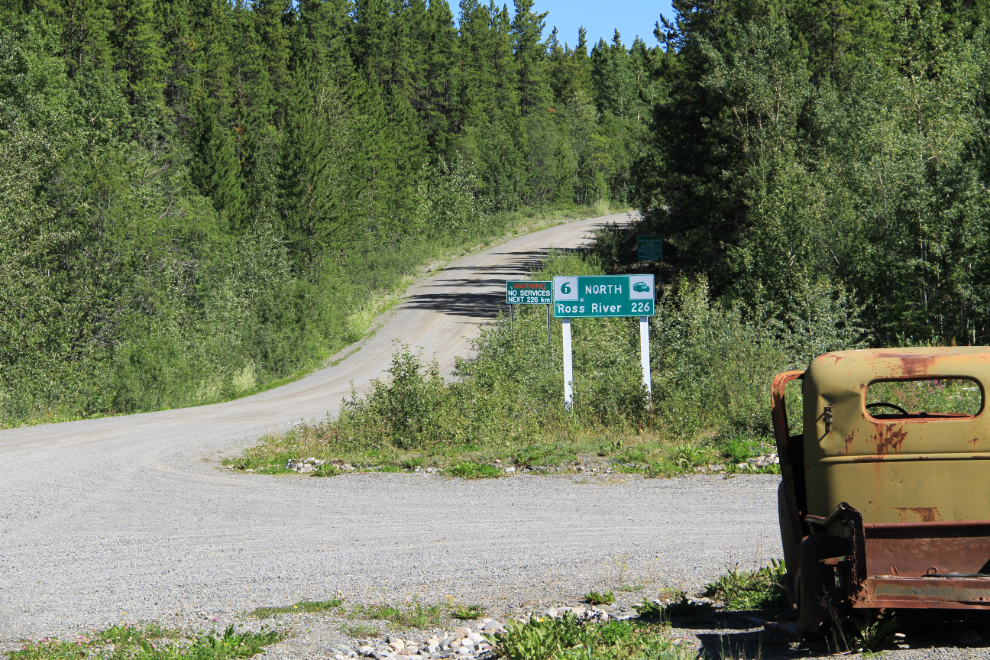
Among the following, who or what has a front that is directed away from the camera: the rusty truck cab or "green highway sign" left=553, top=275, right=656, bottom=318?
the rusty truck cab

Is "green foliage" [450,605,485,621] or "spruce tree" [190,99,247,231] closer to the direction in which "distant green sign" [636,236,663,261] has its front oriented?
the green foliage

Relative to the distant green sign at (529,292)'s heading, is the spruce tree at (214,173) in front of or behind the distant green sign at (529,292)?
behind

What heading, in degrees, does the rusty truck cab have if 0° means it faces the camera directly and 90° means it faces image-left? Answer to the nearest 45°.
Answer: approximately 180°

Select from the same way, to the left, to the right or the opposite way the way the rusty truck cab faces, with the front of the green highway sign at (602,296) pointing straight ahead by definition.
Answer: the opposite way

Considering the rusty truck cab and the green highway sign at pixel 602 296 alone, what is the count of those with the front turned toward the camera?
1

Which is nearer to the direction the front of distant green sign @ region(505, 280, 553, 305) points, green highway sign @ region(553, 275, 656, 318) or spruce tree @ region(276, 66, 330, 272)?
the green highway sign

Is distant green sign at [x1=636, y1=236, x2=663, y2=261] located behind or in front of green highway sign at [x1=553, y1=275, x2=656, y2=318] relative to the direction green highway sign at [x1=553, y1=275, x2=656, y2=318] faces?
behind
